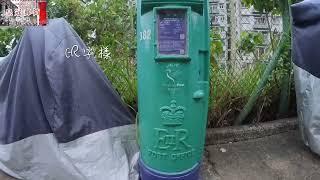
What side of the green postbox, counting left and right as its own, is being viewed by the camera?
front

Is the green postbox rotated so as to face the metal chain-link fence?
no

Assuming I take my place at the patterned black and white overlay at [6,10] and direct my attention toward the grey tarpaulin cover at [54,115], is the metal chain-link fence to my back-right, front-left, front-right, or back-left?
front-left

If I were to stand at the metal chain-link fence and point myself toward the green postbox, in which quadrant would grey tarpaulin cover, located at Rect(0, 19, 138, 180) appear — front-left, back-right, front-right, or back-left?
front-right
